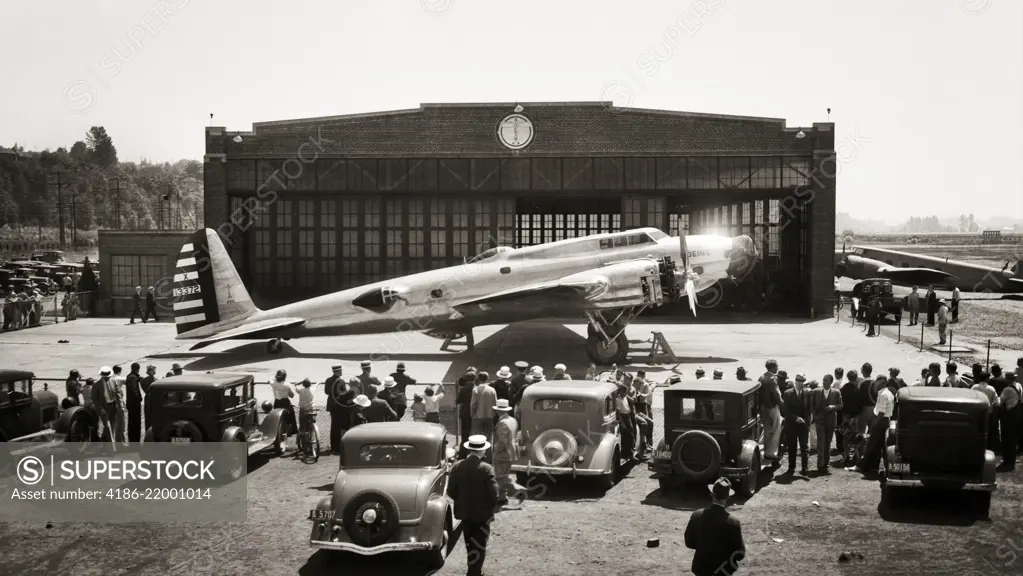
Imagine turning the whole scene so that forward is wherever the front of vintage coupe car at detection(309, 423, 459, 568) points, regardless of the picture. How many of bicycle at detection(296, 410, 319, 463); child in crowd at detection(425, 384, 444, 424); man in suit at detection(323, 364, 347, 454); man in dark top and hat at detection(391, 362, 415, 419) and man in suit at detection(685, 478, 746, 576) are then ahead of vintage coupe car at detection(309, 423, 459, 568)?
4

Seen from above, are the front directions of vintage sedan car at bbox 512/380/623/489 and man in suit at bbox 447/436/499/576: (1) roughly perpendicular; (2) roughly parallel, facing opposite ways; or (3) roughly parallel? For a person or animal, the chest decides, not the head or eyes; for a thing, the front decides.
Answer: roughly parallel

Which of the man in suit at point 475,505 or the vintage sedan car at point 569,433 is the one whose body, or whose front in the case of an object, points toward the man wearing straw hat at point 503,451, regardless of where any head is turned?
the man in suit

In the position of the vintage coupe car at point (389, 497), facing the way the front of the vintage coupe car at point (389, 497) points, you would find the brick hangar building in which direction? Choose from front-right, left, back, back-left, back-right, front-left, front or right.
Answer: front

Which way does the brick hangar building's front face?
toward the camera

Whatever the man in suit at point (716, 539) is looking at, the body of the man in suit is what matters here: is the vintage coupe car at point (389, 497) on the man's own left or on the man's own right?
on the man's own left

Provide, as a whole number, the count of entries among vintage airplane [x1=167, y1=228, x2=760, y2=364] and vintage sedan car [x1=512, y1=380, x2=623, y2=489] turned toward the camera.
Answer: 0

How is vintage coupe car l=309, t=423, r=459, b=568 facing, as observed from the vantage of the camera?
facing away from the viewer

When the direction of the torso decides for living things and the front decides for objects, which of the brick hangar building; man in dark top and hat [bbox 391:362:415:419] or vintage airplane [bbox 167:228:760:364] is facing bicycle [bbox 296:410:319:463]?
the brick hangar building

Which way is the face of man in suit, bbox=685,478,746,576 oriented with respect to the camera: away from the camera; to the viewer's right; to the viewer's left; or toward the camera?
away from the camera

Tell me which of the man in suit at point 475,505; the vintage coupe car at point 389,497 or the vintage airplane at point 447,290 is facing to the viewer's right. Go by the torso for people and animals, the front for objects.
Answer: the vintage airplane

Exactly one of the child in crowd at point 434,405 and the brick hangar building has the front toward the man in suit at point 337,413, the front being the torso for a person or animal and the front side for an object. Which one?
the brick hangar building

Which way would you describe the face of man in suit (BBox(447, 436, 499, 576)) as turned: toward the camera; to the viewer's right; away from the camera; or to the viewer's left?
away from the camera

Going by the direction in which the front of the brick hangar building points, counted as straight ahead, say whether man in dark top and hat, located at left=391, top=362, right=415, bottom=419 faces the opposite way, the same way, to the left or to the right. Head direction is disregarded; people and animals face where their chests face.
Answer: the opposite way

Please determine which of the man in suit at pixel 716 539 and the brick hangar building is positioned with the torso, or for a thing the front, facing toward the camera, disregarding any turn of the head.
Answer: the brick hangar building

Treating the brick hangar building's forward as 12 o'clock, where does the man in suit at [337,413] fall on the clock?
The man in suit is roughly at 12 o'clock from the brick hangar building.

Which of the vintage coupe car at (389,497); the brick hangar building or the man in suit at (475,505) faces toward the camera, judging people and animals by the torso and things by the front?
the brick hangar building
